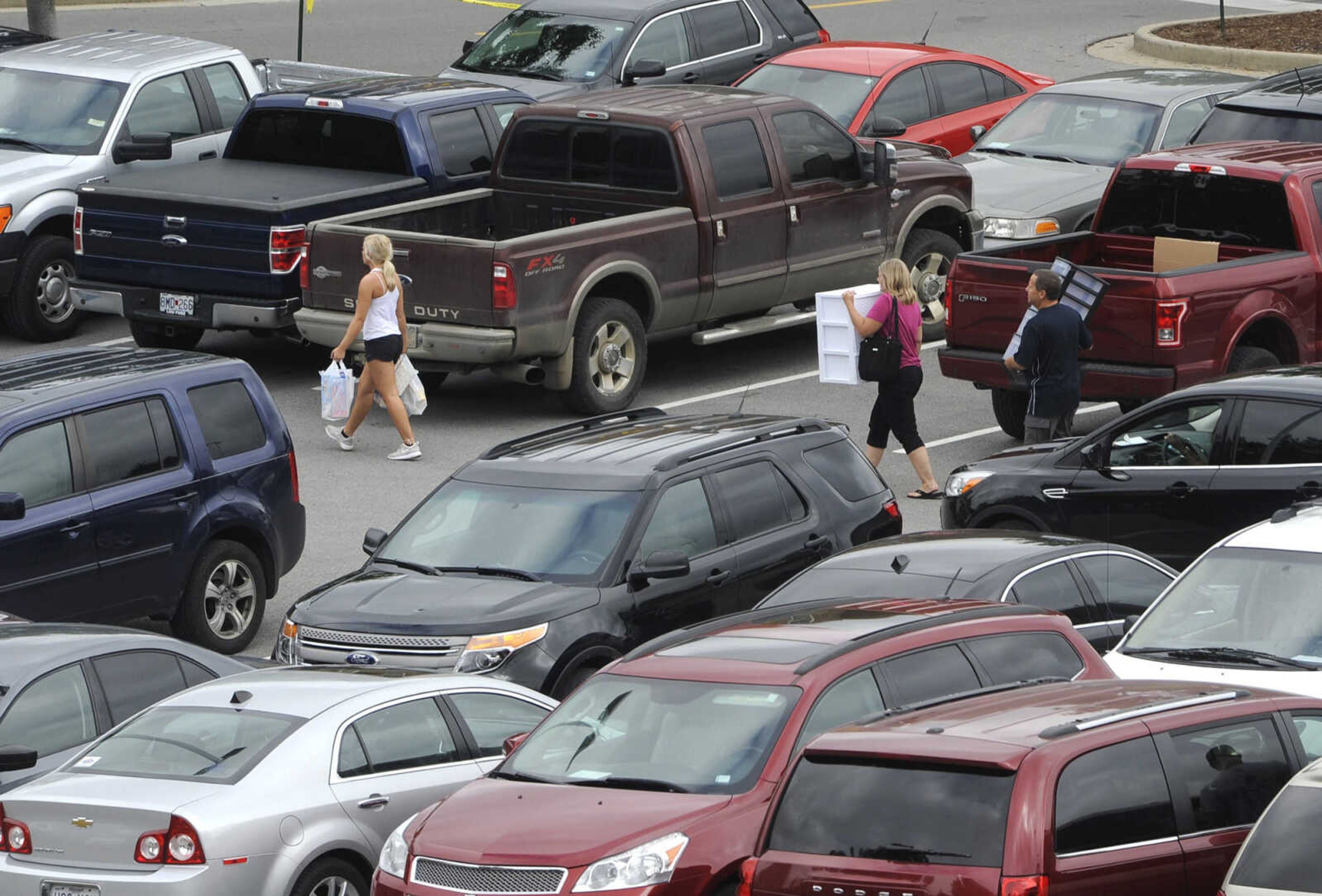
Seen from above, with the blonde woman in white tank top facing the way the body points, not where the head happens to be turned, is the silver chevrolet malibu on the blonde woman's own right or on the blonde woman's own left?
on the blonde woman's own left

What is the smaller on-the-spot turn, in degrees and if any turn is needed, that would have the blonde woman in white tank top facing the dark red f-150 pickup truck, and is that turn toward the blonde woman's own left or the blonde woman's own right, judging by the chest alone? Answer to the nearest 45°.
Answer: approximately 135° to the blonde woman's own right

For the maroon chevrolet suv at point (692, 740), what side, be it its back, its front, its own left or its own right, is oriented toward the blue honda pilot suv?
right

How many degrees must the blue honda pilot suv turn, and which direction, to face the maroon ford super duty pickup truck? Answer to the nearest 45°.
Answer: approximately 180°

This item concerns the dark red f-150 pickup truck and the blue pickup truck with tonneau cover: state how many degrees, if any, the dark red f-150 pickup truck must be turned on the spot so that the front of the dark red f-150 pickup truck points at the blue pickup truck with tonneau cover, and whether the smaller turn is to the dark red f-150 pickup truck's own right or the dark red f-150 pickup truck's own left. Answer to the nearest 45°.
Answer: approximately 135° to the dark red f-150 pickup truck's own left

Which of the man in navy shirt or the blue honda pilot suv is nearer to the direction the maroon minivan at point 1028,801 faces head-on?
the man in navy shirt

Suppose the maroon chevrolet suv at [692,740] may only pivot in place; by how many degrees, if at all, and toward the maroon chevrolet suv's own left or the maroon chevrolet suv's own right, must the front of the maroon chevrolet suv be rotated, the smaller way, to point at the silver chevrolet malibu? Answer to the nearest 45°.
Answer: approximately 45° to the maroon chevrolet suv's own right

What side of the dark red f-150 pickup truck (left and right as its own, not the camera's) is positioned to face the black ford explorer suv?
back

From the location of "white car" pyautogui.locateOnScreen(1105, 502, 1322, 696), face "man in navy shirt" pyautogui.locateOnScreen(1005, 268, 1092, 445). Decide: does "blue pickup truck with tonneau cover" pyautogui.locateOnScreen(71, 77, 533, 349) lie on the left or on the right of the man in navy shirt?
left

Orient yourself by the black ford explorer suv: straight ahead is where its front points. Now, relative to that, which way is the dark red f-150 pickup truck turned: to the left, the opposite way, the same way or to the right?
the opposite way

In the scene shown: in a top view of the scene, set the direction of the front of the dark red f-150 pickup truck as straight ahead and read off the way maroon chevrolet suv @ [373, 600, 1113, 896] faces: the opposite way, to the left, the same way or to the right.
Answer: the opposite way

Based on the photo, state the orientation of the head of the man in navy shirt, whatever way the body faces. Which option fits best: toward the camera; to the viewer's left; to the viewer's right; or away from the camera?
to the viewer's left
